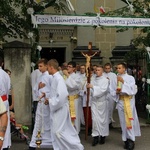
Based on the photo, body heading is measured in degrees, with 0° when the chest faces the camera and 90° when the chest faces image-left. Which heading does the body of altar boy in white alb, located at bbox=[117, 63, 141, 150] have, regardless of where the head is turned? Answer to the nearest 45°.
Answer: approximately 45°

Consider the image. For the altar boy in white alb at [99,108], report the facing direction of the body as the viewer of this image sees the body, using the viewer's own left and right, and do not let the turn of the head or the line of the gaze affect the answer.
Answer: facing the viewer and to the left of the viewer

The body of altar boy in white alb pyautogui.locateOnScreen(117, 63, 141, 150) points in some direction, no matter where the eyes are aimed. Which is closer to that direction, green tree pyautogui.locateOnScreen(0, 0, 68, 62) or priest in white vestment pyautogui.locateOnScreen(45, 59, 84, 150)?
the priest in white vestment

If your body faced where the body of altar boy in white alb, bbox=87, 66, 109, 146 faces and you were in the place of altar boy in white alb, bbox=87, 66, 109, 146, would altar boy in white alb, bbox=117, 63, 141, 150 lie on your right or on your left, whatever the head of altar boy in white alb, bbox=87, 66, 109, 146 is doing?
on your left

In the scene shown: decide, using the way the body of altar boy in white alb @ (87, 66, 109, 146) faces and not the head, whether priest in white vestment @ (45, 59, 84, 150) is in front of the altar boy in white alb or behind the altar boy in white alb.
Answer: in front

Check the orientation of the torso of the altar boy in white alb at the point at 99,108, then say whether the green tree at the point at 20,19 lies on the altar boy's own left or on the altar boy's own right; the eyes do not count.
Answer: on the altar boy's own right

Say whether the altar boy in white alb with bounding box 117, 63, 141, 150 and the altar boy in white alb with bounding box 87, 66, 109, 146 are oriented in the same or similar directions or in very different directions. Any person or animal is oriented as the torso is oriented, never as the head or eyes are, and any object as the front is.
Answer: same or similar directions

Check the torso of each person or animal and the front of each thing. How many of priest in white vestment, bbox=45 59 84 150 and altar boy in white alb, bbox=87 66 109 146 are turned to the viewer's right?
0

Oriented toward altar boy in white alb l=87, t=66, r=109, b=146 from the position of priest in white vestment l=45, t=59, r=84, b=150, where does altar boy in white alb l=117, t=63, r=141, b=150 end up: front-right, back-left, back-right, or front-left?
front-right

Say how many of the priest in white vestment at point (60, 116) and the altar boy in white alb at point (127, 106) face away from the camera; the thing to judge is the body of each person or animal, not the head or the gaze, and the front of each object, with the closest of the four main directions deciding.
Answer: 0

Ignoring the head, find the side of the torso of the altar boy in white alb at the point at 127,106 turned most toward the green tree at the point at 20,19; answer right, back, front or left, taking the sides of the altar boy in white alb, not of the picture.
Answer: right
